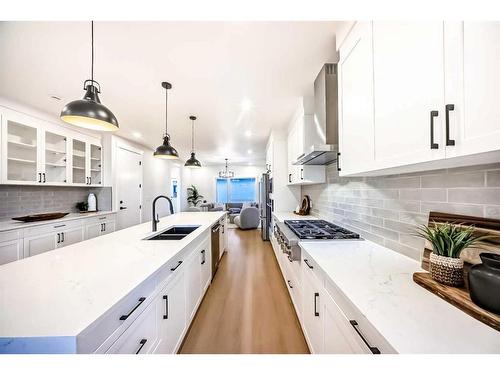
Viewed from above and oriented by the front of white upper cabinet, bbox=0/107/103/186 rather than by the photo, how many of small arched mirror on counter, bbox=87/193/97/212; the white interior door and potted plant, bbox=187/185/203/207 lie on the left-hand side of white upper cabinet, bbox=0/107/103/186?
3

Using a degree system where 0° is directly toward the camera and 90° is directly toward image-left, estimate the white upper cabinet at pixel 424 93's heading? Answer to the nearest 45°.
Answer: approximately 45°

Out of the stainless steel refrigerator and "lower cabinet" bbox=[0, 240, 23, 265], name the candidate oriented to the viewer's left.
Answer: the stainless steel refrigerator

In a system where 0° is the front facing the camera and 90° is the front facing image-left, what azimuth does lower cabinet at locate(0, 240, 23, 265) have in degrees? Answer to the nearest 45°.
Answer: approximately 315°

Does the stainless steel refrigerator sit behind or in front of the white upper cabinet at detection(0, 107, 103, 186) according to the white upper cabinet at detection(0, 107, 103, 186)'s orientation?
in front

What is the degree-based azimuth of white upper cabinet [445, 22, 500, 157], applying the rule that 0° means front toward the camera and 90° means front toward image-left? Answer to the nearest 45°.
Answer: approximately 45°

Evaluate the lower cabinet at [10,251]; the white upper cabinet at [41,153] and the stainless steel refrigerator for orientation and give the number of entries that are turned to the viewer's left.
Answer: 1

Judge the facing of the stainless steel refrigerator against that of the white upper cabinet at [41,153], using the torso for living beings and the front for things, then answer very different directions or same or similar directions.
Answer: very different directions

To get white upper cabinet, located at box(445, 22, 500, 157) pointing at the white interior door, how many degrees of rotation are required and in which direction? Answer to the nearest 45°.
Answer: approximately 45° to its right

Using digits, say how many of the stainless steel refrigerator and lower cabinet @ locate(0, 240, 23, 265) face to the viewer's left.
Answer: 1

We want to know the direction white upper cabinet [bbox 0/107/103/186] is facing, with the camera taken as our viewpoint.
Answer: facing the viewer and to the right of the viewer

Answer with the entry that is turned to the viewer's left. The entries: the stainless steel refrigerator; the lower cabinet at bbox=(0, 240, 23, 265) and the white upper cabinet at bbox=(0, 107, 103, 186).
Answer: the stainless steel refrigerator

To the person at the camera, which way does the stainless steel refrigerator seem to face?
facing to the left of the viewer
